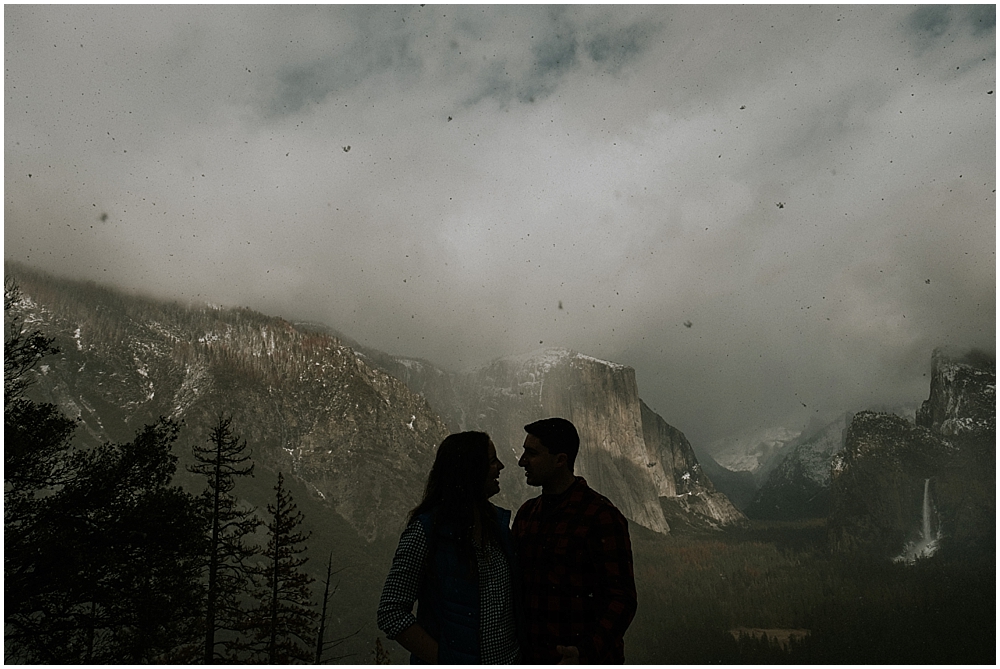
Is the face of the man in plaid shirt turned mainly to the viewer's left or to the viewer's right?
to the viewer's left

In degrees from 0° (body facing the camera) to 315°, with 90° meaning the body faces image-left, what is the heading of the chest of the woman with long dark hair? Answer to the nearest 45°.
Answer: approximately 315°

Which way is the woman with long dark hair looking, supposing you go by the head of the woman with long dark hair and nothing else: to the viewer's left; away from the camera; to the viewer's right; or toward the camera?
to the viewer's right
